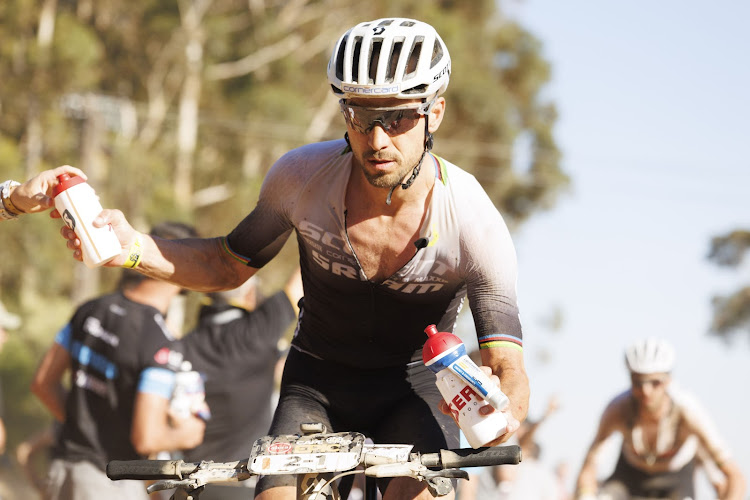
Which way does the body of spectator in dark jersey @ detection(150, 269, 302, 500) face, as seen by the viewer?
away from the camera

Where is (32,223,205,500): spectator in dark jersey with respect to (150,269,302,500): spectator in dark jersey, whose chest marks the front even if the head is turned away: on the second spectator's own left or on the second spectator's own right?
on the second spectator's own left

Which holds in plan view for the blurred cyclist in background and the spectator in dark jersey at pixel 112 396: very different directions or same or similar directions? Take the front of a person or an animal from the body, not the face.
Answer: very different directions

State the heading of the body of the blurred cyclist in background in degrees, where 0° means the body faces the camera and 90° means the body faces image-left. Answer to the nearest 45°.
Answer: approximately 0°

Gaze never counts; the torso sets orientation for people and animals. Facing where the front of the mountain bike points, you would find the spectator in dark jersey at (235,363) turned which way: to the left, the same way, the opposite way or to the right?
the opposite way

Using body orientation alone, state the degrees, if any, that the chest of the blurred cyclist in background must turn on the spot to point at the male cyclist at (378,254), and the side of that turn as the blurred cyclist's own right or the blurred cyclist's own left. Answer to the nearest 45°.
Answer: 0° — they already face them

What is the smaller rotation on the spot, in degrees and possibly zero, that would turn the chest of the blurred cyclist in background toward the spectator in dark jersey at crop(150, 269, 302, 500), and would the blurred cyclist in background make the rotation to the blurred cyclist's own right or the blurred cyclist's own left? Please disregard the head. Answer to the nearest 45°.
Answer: approximately 45° to the blurred cyclist's own right

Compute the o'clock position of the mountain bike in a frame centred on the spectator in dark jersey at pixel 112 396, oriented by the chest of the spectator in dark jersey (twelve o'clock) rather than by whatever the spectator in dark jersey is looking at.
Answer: The mountain bike is roughly at 4 o'clock from the spectator in dark jersey.

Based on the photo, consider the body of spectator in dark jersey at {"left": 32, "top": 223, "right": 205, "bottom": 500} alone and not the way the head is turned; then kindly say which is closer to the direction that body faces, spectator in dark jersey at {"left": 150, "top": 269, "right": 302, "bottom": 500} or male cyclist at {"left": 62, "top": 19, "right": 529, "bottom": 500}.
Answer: the spectator in dark jersey
